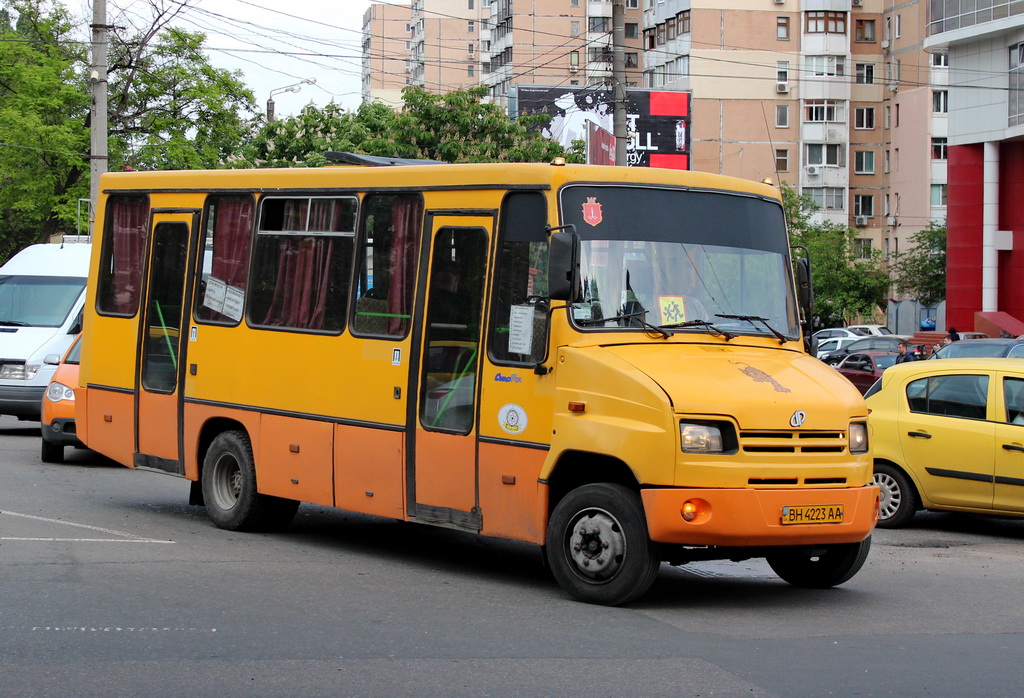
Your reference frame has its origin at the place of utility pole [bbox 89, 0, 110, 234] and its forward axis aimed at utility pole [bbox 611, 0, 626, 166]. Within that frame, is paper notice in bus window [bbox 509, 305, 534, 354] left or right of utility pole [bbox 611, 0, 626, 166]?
right

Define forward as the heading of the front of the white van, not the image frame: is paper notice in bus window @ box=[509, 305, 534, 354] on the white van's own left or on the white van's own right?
on the white van's own left

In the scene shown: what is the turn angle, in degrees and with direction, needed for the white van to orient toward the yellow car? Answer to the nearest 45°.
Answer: approximately 90° to its left

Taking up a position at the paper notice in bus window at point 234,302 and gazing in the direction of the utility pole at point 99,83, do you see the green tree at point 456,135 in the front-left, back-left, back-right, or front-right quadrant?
front-right

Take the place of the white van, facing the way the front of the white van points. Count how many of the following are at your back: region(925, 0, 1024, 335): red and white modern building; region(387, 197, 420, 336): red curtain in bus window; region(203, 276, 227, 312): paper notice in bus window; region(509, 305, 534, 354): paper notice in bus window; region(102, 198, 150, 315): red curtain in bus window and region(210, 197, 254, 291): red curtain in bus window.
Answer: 1

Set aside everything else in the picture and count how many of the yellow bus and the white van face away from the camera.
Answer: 0

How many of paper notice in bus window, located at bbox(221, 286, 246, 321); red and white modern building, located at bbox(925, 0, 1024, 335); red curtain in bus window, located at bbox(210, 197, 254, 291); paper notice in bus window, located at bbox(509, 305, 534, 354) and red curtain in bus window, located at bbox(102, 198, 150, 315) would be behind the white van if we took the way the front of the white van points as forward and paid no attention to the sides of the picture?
1

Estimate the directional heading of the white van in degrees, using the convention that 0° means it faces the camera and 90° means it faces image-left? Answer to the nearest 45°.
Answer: approximately 45°

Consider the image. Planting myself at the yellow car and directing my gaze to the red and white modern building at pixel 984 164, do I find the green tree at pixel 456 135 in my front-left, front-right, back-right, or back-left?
front-left

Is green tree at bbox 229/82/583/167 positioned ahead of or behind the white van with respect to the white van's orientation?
behind

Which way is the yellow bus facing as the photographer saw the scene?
facing the viewer and to the right of the viewer

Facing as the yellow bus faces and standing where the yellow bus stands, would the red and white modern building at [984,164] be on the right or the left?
on its left

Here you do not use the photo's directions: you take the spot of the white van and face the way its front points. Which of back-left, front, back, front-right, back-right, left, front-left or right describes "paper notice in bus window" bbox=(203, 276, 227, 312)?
front-left
